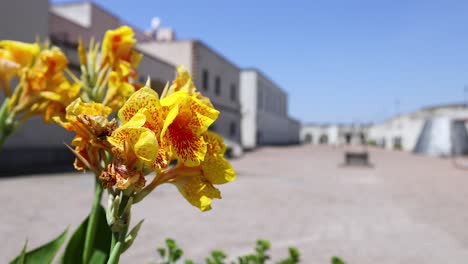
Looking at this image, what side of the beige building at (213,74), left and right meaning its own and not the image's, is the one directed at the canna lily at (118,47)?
right

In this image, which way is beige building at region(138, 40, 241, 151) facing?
to the viewer's right

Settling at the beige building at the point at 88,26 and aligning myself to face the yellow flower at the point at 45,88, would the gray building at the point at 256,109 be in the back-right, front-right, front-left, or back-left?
back-left

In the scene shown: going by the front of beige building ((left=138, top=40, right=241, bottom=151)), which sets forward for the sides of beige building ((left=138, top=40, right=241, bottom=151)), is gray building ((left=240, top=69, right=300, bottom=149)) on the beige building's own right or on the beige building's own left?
on the beige building's own left

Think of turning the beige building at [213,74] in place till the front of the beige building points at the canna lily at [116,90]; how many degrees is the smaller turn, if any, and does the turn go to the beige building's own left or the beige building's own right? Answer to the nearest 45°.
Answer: approximately 90° to the beige building's own right

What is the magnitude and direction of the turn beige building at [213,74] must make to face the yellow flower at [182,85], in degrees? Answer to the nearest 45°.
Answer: approximately 90° to its right

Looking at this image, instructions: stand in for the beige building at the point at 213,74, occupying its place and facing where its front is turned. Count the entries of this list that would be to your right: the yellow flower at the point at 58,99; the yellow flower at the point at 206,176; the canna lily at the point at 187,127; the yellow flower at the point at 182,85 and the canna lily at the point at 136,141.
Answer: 5

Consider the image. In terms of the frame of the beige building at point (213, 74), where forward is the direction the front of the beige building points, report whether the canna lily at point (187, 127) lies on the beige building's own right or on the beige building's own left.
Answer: on the beige building's own right

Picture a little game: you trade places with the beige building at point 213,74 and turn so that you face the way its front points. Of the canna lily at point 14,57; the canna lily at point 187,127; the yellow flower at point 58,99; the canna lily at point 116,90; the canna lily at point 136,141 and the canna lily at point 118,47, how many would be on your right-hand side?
6

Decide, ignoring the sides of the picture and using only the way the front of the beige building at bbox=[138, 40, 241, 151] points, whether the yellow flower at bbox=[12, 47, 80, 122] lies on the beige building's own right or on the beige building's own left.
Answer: on the beige building's own right

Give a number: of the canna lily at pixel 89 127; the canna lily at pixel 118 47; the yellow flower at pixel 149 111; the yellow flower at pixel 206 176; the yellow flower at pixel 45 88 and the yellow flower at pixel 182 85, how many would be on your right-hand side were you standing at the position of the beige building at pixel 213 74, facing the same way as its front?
6

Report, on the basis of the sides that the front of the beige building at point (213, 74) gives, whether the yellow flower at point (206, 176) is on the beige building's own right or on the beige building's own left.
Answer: on the beige building's own right

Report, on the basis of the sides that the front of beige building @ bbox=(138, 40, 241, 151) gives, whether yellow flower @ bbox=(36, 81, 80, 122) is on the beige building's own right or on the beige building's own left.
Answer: on the beige building's own right
